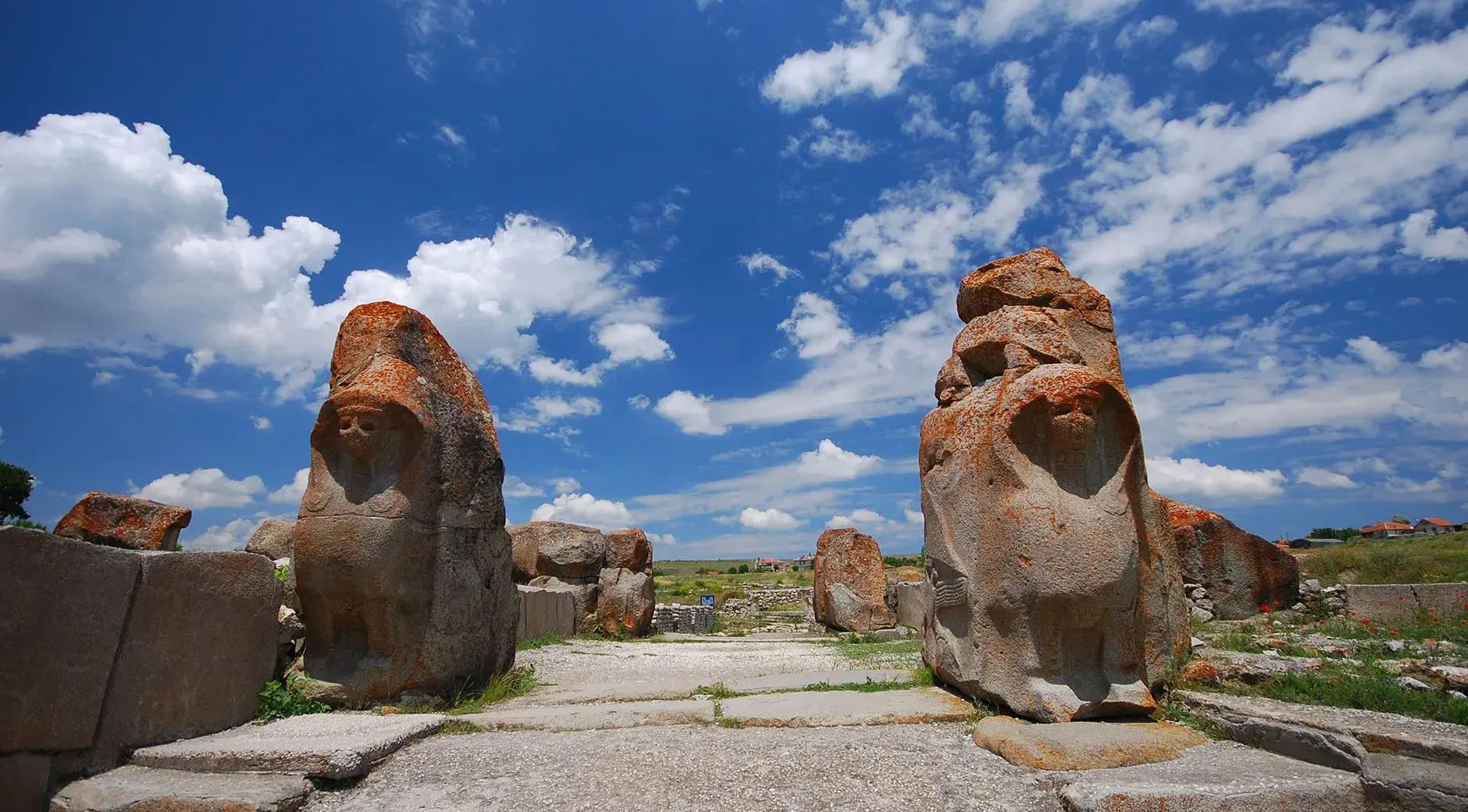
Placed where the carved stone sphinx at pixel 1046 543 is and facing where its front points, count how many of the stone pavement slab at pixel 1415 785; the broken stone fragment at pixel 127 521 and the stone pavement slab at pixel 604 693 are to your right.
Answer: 2

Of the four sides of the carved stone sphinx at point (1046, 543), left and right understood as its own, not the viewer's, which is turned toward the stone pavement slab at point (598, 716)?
right

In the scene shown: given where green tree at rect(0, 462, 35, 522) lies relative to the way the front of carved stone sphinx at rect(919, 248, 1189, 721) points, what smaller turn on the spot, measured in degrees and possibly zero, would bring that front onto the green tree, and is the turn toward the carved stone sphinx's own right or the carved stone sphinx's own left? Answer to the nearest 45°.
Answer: approximately 90° to the carved stone sphinx's own right

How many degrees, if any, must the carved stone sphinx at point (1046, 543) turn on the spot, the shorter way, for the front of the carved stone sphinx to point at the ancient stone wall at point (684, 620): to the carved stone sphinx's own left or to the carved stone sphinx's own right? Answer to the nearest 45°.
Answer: approximately 135° to the carved stone sphinx's own right

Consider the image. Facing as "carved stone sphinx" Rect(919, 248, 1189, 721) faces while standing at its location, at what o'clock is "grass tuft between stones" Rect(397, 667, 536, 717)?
The grass tuft between stones is roughly at 3 o'clock from the carved stone sphinx.

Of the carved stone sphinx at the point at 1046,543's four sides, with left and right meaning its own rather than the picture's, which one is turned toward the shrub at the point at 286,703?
right

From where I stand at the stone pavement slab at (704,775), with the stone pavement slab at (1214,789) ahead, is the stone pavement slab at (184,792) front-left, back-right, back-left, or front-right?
back-right

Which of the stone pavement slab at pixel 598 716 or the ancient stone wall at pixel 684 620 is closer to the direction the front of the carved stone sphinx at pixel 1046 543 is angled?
the stone pavement slab

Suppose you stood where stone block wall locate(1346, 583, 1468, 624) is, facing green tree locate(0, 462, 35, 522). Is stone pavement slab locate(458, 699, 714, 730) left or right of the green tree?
left

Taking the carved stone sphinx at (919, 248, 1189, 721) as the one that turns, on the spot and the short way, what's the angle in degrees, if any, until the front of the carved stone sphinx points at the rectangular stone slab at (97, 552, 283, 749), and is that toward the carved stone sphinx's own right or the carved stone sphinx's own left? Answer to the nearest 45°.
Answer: approximately 45° to the carved stone sphinx's own right

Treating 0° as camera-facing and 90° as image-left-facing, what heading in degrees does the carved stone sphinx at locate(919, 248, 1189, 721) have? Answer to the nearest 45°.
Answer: approximately 0°

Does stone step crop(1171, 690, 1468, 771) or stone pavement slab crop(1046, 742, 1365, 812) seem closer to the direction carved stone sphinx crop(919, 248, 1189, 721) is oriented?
the stone pavement slab

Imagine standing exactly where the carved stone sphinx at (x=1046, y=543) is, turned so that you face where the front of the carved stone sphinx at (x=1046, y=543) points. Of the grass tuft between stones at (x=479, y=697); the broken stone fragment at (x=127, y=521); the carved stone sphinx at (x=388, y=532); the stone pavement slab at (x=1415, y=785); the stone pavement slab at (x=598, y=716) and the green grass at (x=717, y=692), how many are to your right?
5
